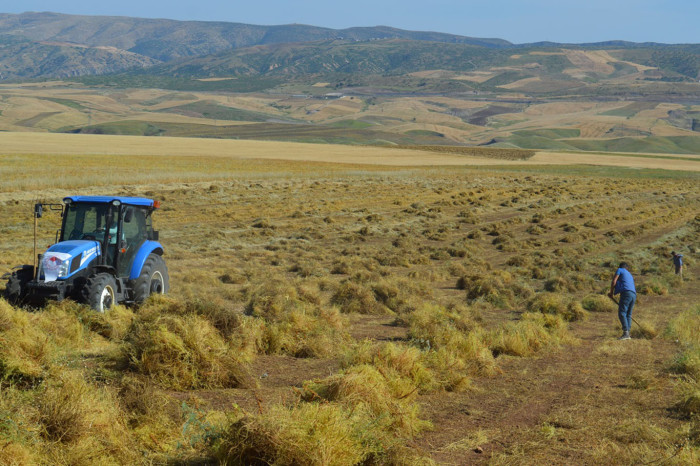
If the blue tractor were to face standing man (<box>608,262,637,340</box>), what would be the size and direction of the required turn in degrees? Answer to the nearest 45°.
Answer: approximately 135° to its left

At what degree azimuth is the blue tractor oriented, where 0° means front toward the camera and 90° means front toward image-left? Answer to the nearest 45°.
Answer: approximately 45°
